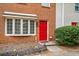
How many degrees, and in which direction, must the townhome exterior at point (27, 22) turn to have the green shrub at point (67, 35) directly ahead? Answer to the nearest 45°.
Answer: approximately 45° to its left

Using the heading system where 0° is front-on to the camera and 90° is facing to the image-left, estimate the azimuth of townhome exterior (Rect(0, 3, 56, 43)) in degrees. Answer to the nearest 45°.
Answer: approximately 315°

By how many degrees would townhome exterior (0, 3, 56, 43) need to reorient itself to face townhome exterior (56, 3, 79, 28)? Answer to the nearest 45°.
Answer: approximately 45° to its left
